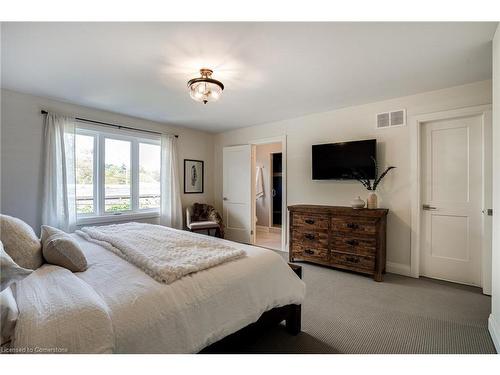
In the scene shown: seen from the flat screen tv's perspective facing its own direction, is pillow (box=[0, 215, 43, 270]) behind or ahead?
ahead

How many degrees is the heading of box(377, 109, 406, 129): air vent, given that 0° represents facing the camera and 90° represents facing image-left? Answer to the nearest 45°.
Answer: approximately 45°

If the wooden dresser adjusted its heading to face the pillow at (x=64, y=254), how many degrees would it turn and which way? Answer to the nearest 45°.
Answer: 0° — it already faces it

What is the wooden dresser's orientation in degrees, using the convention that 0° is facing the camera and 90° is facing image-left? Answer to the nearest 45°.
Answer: approximately 45°

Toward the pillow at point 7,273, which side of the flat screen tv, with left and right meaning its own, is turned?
front

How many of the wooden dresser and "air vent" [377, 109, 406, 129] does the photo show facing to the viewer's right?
0

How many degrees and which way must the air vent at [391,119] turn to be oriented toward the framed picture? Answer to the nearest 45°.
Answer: approximately 45° to its right

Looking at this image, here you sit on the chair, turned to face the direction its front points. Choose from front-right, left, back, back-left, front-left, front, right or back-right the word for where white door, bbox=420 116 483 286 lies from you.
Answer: left

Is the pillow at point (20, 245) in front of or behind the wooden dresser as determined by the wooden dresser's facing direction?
in front
